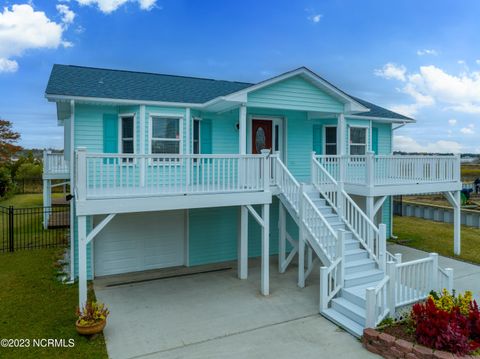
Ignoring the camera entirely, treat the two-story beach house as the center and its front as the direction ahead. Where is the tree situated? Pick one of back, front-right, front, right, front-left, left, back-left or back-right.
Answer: back

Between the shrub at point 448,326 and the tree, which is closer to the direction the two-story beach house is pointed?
the shrub

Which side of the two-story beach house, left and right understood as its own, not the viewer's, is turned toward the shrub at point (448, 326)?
front

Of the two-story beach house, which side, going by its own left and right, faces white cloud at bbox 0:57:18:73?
back

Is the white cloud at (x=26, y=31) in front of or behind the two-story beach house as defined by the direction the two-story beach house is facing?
behind

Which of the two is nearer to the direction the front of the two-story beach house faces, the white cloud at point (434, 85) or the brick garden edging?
the brick garden edging

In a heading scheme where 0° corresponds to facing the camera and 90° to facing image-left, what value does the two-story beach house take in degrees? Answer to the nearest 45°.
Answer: approximately 315°

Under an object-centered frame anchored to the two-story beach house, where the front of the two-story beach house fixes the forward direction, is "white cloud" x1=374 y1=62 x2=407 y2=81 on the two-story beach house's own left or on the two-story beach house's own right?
on the two-story beach house's own left

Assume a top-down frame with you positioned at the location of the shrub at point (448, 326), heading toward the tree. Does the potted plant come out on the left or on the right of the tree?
left

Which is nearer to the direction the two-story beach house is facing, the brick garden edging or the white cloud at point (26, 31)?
the brick garden edging
